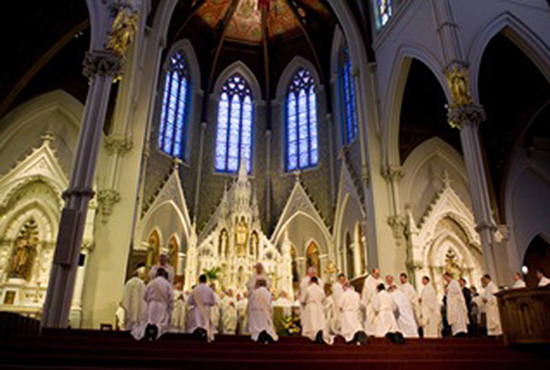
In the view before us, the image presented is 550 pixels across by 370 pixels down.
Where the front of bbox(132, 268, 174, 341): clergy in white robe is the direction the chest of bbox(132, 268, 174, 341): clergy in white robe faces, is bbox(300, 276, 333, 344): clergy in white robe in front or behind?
in front

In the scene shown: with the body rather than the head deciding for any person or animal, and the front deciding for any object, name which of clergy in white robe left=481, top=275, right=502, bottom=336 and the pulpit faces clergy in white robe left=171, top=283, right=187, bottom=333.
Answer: clergy in white robe left=481, top=275, right=502, bottom=336

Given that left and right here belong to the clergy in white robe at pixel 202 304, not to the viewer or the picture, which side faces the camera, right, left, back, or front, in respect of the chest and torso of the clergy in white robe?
back

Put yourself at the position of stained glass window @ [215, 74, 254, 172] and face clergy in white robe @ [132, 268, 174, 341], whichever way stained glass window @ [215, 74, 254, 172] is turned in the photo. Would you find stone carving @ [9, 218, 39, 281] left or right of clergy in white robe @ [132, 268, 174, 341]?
right

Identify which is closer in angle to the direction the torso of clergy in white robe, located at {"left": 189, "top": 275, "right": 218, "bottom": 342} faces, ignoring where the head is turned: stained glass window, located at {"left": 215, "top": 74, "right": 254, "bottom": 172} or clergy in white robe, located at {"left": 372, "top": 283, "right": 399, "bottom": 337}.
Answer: the stained glass window

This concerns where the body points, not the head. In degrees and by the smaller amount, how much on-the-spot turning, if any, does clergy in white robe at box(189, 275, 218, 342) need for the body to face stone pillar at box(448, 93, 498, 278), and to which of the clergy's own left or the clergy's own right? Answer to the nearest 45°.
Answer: approximately 90° to the clergy's own right

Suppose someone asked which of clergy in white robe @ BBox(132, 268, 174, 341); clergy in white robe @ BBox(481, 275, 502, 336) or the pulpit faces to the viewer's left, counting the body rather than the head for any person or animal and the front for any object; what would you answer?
clergy in white robe @ BBox(481, 275, 502, 336)

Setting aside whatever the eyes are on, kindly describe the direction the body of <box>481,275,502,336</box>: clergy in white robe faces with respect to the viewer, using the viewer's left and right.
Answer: facing to the left of the viewer

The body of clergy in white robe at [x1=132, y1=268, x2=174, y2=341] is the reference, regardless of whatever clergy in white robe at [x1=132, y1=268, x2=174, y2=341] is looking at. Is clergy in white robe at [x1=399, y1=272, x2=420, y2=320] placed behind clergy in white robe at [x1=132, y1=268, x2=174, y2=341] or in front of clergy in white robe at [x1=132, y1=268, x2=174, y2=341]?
in front

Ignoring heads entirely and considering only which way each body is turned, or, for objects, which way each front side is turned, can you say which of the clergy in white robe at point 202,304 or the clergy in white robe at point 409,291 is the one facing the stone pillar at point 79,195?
the clergy in white robe at point 409,291

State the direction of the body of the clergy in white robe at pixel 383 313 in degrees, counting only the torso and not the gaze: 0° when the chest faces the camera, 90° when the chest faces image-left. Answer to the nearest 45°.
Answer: approximately 135°

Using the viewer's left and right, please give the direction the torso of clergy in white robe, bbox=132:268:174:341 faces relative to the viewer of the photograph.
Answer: facing away from the viewer and to the right of the viewer
